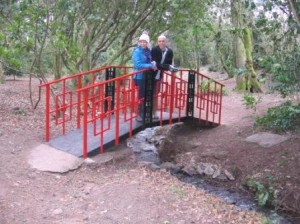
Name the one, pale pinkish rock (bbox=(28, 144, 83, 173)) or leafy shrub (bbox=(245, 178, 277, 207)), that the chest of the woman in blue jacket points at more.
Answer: the leafy shrub

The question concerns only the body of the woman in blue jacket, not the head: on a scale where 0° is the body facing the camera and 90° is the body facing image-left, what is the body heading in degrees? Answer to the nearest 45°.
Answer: approximately 315°

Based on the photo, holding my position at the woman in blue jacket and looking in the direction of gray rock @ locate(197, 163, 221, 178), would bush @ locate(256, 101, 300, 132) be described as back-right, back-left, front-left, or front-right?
front-left

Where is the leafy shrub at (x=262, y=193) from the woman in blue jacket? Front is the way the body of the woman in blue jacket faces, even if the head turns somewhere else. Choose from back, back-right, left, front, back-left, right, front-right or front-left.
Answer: front

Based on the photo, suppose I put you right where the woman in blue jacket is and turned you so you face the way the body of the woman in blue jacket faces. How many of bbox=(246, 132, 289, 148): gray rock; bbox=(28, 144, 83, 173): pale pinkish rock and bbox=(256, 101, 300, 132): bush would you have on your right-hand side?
1

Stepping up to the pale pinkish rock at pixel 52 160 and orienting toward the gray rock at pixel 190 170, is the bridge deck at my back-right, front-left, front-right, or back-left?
front-left

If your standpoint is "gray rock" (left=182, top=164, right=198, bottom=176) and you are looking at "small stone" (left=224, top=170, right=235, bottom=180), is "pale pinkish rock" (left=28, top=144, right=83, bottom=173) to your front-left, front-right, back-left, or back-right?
back-right

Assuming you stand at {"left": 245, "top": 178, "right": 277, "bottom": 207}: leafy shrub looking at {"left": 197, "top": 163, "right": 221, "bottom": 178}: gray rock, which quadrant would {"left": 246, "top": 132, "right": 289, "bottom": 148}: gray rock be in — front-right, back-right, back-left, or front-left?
front-right

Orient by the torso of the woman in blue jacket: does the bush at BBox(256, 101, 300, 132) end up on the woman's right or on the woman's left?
on the woman's left

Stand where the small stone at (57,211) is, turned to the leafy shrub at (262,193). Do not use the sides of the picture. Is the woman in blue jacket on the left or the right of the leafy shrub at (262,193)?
left

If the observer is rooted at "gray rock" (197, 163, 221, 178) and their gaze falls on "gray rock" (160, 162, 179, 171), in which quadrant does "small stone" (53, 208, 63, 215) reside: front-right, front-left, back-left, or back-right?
front-left

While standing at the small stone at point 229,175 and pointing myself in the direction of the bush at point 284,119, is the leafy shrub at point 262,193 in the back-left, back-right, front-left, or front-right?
back-right
